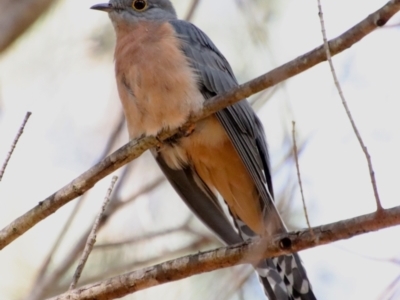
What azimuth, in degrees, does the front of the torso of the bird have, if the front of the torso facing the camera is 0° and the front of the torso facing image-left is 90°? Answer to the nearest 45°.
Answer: approximately 45°

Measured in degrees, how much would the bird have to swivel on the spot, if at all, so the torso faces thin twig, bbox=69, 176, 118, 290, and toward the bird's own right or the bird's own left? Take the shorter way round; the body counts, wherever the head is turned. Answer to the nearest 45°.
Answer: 0° — it already faces it
